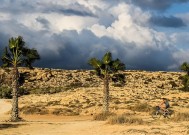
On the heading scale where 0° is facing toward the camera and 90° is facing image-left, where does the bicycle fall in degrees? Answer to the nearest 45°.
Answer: approximately 90°

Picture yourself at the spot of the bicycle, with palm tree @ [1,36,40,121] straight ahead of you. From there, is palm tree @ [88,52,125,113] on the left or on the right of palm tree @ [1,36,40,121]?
right

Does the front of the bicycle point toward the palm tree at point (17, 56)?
yes

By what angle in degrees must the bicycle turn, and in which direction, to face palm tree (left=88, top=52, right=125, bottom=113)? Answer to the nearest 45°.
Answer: approximately 45° to its right

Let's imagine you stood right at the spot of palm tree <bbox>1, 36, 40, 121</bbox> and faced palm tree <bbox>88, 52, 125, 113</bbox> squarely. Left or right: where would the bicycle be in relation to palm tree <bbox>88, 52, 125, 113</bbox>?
right
